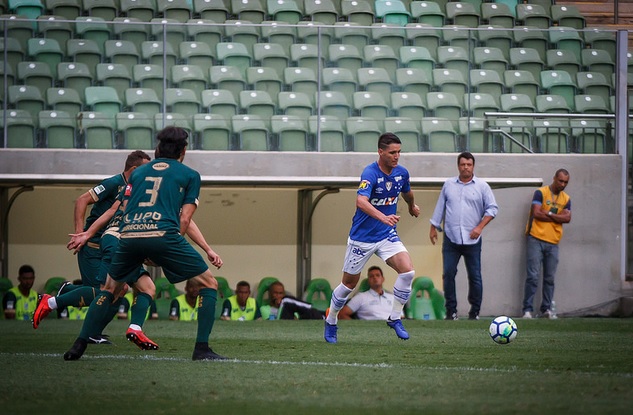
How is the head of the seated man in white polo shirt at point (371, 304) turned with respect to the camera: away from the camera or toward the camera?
toward the camera

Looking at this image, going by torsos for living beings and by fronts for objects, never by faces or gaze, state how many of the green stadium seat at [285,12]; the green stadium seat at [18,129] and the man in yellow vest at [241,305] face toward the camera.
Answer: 3

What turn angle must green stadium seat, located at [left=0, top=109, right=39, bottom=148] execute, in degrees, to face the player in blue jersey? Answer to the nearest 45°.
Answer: approximately 45° to its left

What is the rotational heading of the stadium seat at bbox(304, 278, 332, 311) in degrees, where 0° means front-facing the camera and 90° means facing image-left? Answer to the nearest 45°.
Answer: approximately 0°

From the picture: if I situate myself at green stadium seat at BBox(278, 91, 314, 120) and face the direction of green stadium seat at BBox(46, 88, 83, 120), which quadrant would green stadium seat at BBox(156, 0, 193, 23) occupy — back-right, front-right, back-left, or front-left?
front-right

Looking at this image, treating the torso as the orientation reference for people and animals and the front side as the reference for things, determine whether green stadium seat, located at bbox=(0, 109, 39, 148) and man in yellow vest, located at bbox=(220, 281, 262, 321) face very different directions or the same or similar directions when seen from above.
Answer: same or similar directions

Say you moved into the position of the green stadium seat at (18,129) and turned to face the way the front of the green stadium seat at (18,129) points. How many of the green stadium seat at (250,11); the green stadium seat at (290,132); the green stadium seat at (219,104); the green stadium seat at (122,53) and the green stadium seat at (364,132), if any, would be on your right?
0

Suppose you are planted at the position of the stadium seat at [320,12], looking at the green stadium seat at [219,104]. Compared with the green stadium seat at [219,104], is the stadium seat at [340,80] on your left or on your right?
left

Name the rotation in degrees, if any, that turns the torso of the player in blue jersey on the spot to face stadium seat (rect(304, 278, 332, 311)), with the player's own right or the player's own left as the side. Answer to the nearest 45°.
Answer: approximately 135° to the player's own left

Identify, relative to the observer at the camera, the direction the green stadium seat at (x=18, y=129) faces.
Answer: facing the viewer

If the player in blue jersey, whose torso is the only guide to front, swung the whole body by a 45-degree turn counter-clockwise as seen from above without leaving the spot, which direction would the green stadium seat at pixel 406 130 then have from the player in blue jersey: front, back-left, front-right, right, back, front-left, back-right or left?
left

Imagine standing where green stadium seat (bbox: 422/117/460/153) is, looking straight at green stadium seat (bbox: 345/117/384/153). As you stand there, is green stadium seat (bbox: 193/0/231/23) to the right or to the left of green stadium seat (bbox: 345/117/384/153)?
right

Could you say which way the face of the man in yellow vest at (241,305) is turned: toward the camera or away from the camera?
toward the camera

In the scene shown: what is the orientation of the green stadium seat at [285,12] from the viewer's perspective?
toward the camera

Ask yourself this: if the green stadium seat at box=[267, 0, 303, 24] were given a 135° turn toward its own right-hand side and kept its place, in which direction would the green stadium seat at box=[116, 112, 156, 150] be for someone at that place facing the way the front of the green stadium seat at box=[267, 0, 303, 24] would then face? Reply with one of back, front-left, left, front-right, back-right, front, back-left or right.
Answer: left

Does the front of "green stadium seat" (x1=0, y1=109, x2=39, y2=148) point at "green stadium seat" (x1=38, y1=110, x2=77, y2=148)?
no

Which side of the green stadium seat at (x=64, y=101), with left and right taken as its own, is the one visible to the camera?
front
